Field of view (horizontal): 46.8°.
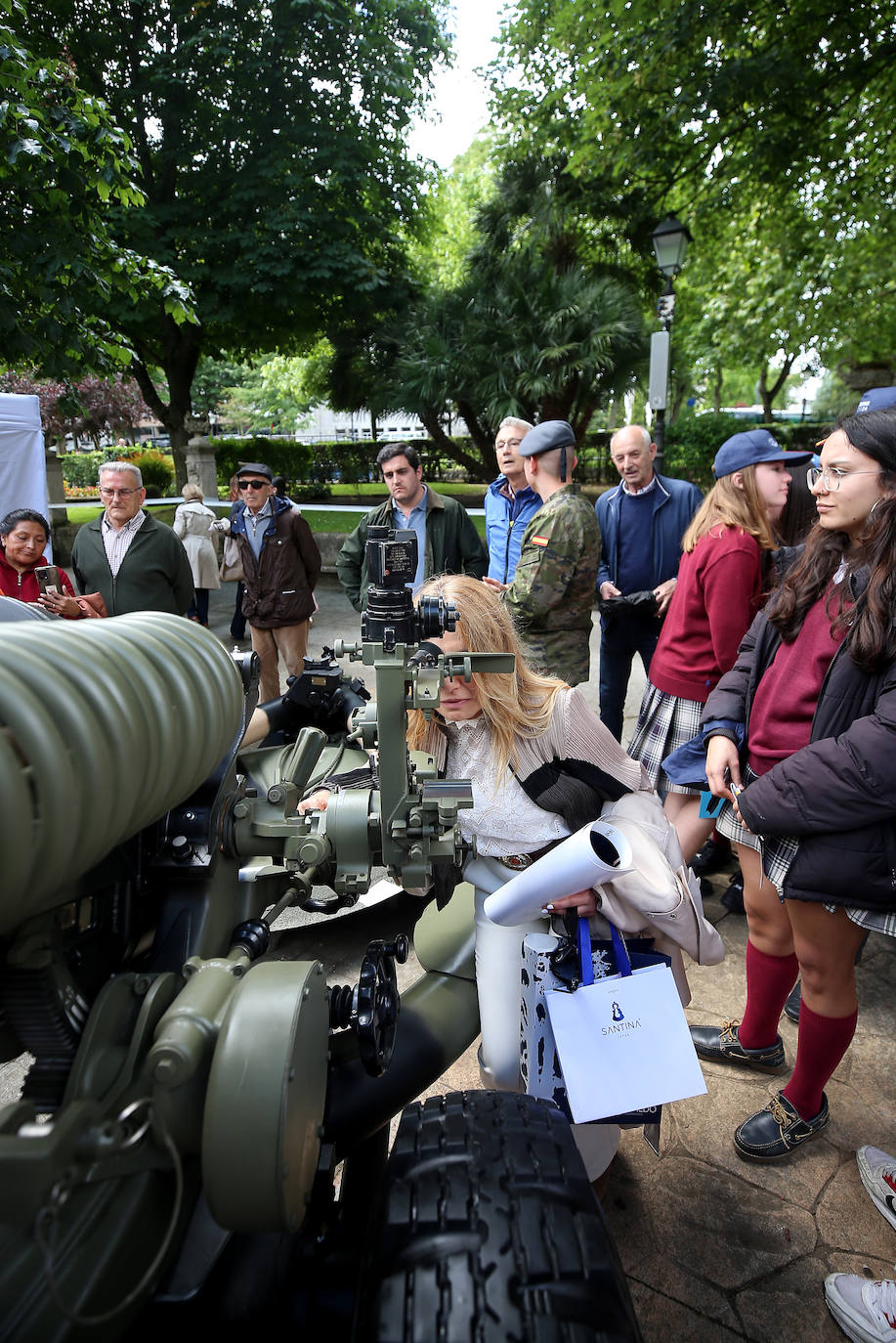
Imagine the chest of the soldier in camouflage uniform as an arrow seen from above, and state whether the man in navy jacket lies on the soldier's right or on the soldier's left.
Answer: on the soldier's right

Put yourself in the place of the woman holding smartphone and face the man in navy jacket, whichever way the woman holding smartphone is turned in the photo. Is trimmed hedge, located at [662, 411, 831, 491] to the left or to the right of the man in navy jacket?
left

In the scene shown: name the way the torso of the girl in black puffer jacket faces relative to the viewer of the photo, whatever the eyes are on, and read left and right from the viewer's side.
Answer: facing the viewer and to the left of the viewer

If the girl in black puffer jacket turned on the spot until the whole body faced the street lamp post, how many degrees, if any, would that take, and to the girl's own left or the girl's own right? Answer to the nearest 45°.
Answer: approximately 135° to the girl's own right

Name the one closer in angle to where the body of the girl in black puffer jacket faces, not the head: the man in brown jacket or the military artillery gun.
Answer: the military artillery gun

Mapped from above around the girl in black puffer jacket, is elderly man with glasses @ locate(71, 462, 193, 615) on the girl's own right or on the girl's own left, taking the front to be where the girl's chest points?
on the girl's own right

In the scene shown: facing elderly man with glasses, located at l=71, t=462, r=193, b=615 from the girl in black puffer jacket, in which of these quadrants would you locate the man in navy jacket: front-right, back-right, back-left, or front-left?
front-right

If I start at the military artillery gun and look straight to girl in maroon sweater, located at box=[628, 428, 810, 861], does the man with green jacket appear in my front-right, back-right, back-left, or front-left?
front-left

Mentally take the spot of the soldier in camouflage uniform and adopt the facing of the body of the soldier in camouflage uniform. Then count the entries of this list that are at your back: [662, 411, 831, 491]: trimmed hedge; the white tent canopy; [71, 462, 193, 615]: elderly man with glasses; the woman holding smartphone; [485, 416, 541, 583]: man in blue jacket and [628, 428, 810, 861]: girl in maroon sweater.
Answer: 1

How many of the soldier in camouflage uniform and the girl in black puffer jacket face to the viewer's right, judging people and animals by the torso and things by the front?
0

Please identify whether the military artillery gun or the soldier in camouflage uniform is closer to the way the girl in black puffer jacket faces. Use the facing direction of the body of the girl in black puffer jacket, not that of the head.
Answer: the military artillery gun

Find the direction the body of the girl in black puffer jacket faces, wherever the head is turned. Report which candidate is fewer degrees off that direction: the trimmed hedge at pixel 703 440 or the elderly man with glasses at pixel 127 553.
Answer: the elderly man with glasses

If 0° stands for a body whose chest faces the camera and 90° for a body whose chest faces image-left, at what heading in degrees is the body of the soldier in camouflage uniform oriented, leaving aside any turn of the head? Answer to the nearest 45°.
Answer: approximately 135°

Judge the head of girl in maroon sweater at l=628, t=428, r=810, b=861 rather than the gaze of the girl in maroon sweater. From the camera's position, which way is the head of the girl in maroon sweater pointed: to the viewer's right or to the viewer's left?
to the viewer's right

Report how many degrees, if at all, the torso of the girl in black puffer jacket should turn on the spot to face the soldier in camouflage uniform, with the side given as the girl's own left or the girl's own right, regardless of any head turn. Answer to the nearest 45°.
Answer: approximately 90° to the girl's own right

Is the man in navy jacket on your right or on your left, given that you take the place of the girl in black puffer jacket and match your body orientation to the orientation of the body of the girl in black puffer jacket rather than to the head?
on your right
